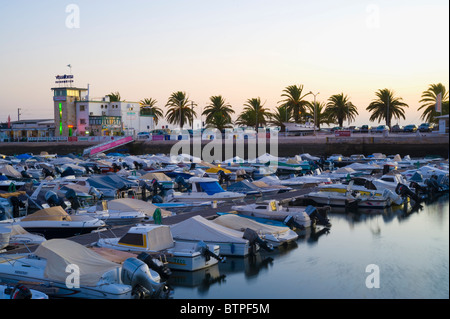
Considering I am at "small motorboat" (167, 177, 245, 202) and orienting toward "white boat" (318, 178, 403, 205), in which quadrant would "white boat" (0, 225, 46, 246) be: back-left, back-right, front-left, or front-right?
back-right

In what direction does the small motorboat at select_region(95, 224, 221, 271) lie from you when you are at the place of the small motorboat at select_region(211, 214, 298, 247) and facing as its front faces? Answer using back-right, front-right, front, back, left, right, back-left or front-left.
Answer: left

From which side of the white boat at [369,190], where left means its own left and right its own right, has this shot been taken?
left

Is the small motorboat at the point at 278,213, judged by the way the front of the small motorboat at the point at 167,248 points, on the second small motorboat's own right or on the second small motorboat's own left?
on the second small motorboat's own right

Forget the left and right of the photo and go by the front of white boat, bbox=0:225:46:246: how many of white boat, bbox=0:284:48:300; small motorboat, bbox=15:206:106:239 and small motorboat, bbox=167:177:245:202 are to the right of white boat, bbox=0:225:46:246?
1

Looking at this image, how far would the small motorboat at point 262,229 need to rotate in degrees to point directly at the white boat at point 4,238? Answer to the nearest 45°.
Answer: approximately 45° to its left

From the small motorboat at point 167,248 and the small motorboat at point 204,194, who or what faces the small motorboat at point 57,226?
the small motorboat at point 167,248

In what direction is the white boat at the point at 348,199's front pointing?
to the viewer's left
